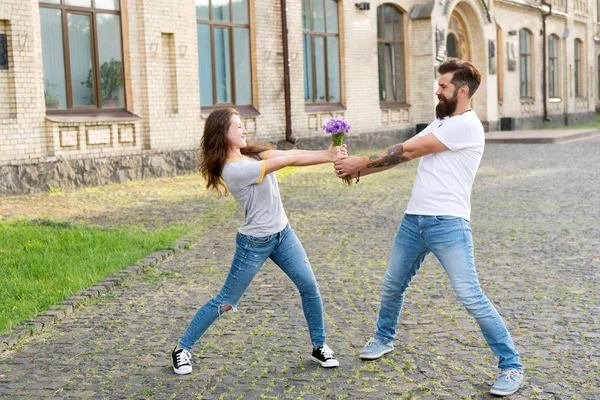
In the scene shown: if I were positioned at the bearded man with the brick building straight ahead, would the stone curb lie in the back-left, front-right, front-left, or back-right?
front-left

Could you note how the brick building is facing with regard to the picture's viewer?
facing the viewer and to the right of the viewer

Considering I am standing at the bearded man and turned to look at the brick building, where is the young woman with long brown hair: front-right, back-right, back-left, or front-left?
front-left

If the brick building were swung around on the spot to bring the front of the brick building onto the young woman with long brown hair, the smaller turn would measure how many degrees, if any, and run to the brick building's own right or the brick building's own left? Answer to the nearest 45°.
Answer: approximately 45° to the brick building's own right

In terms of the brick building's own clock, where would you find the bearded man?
The bearded man is roughly at 1 o'clock from the brick building.

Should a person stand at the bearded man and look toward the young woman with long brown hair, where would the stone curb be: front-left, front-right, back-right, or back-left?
front-right

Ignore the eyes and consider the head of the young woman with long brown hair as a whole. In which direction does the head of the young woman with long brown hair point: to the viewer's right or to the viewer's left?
to the viewer's right

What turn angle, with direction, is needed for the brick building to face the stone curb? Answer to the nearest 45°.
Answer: approximately 45° to its right

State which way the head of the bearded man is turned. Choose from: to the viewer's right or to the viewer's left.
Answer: to the viewer's left
